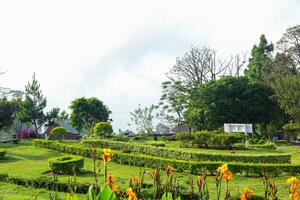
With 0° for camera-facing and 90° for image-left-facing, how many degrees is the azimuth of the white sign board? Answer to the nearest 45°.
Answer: approximately 0°

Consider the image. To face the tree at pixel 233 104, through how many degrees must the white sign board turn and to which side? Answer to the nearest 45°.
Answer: approximately 180°

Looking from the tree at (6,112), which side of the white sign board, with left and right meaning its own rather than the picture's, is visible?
right

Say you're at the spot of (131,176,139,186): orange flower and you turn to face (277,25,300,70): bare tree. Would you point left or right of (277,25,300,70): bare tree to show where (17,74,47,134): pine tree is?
left

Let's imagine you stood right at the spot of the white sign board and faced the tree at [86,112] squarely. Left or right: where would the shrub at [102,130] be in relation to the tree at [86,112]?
left

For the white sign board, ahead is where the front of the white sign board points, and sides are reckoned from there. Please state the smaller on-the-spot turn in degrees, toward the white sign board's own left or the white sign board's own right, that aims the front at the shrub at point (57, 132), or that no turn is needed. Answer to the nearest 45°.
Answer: approximately 90° to the white sign board's own right

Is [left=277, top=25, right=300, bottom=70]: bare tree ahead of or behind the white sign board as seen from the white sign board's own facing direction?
behind

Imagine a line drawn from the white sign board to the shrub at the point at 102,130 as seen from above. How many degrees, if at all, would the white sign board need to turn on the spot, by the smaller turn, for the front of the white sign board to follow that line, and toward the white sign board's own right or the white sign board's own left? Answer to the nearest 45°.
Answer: approximately 90° to the white sign board's own right

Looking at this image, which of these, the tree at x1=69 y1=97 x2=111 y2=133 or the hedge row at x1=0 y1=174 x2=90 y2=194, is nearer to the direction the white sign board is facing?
the hedge row

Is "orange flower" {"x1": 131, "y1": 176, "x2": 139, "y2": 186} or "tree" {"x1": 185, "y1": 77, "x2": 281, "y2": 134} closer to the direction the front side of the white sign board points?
the orange flower

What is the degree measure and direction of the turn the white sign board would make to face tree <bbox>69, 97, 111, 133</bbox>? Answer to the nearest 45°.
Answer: approximately 135° to its right

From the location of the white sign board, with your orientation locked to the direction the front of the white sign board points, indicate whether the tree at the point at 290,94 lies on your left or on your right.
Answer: on your left

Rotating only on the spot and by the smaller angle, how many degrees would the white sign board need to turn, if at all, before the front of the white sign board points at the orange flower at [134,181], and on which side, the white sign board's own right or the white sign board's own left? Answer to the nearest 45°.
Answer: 0° — it already faces it
